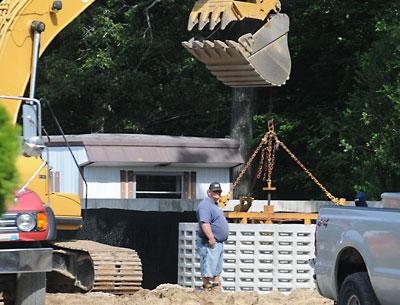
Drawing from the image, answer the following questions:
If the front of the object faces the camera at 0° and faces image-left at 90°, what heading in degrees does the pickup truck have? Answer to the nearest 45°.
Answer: approximately 315°

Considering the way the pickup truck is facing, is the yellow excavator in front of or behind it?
behind

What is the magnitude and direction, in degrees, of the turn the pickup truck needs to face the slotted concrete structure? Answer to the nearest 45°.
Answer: approximately 135° to its left

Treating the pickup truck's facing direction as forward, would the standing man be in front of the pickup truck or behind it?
behind

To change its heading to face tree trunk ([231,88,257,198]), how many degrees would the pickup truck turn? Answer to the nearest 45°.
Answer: approximately 135° to its left
